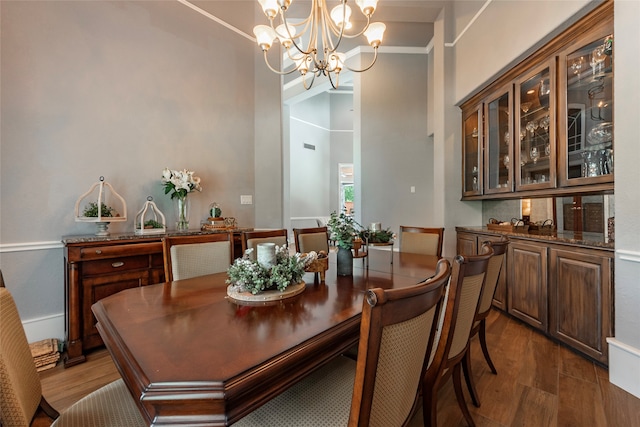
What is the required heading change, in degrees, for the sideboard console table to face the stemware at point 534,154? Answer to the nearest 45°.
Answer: approximately 45° to its left

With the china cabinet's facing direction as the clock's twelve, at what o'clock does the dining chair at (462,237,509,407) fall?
The dining chair is roughly at 11 o'clock from the china cabinet.

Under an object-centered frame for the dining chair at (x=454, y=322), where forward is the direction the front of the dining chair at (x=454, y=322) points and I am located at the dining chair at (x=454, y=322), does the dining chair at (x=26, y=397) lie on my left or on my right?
on my left

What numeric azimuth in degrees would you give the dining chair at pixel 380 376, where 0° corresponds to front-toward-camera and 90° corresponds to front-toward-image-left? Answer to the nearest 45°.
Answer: approximately 135°

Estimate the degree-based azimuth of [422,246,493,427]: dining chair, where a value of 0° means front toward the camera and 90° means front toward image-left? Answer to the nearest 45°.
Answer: approximately 135°

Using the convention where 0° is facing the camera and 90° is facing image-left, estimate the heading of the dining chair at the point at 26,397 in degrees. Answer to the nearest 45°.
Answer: approximately 225°

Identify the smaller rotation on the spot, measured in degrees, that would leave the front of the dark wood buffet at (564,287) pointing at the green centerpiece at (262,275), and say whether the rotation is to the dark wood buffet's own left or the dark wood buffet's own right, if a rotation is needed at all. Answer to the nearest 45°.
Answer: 0° — it already faces it

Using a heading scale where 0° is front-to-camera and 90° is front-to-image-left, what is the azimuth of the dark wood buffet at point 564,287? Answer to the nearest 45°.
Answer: approximately 45°
